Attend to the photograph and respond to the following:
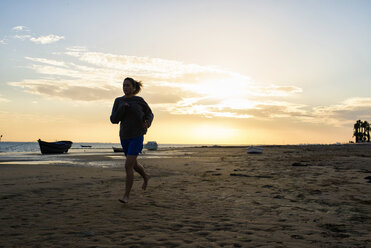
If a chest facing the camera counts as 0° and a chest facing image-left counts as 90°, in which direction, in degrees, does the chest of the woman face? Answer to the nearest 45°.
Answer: approximately 45°

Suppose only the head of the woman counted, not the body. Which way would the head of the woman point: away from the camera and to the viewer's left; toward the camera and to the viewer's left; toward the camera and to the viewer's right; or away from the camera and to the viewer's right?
toward the camera and to the viewer's left

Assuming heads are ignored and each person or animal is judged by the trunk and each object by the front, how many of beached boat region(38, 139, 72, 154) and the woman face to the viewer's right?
0

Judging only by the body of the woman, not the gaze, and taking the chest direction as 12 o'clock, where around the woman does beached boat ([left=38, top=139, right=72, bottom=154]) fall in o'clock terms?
The beached boat is roughly at 4 o'clock from the woman.

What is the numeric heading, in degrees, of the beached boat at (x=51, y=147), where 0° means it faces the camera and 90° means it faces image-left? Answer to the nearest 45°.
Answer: approximately 90°

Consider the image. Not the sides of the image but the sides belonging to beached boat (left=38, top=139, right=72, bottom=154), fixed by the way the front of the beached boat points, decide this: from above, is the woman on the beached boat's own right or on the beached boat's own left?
on the beached boat's own left
